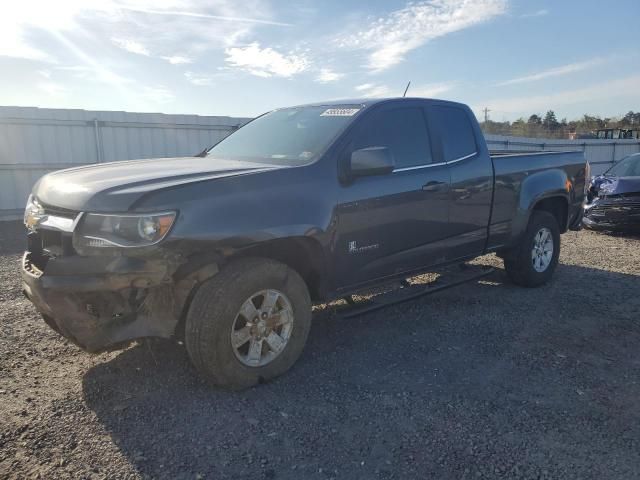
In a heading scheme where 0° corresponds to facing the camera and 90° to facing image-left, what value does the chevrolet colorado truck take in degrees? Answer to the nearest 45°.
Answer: approximately 45°

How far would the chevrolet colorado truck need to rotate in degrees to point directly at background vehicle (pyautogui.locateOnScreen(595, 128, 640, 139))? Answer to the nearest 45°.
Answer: approximately 180°

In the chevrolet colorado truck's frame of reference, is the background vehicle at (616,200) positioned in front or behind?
behind
